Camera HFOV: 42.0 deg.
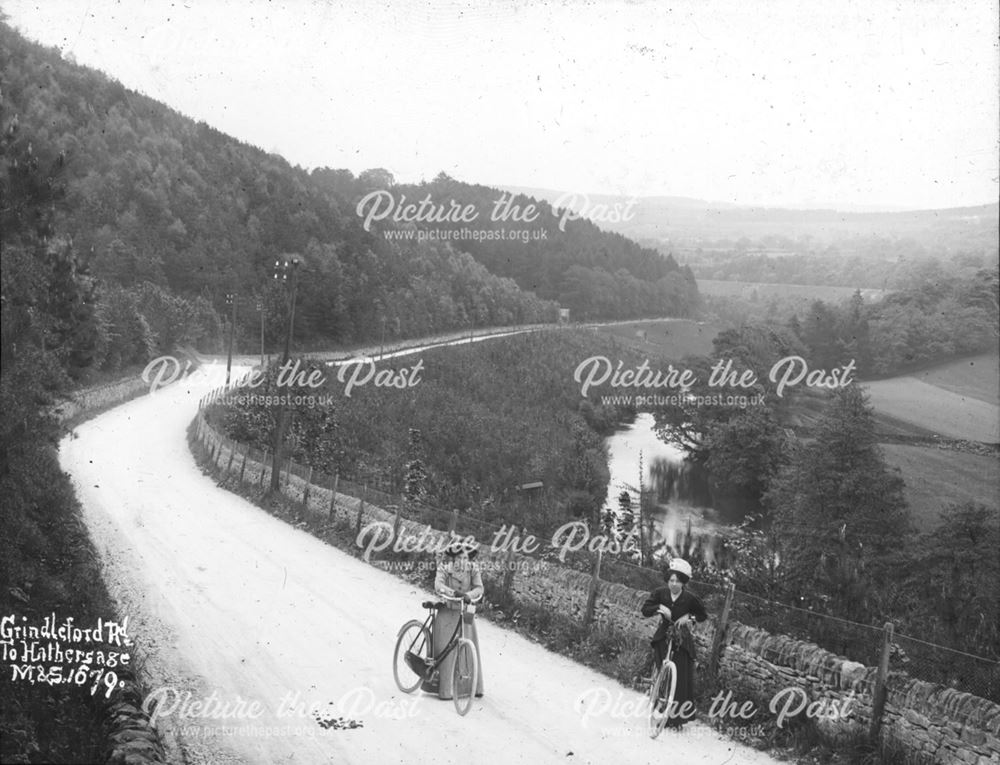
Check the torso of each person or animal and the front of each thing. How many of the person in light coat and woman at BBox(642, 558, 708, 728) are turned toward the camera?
2

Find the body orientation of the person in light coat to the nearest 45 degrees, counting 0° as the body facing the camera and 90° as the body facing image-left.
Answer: approximately 0°

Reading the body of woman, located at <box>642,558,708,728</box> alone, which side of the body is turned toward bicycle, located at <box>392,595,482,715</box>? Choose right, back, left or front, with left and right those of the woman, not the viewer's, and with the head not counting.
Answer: right

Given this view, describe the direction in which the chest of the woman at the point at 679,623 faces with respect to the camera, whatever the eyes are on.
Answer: toward the camera

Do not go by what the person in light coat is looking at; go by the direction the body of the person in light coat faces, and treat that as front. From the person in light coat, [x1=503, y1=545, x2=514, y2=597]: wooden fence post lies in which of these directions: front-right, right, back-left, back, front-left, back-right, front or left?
back

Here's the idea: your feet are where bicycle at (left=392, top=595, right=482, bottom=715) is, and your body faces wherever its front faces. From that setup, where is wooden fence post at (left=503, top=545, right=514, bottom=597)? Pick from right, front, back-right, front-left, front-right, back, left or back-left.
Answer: back-left

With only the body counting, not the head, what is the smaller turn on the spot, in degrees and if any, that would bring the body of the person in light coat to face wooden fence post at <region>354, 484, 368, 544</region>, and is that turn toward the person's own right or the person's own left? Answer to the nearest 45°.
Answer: approximately 180°

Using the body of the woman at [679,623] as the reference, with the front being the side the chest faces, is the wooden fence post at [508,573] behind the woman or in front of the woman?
behind

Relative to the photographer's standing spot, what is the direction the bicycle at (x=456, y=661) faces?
facing the viewer and to the right of the viewer
